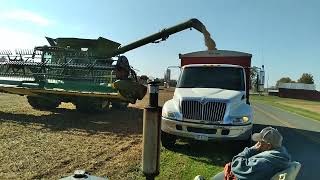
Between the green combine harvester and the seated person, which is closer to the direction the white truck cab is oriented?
the seated person

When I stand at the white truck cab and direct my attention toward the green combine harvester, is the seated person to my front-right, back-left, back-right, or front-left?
back-left

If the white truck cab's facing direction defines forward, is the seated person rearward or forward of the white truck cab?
forward

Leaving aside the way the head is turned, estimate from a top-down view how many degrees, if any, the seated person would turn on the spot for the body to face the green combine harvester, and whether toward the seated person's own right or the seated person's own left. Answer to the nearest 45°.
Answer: approximately 45° to the seated person's own right

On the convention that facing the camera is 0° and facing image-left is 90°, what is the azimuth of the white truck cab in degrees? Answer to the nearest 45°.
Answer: approximately 0°

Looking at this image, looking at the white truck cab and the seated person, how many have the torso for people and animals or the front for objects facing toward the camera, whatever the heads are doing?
1
